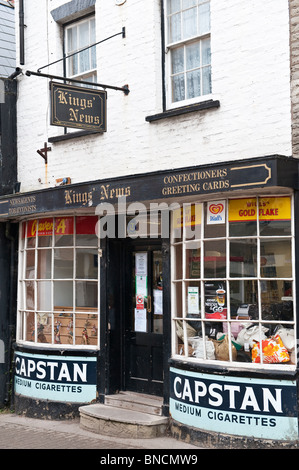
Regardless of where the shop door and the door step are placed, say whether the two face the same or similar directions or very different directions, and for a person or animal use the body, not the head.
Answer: same or similar directions

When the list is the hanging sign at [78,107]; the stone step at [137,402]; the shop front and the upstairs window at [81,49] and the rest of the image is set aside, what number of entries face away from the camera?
0

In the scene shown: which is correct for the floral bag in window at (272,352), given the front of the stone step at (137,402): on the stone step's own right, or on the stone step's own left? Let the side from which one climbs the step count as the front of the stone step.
on the stone step's own left

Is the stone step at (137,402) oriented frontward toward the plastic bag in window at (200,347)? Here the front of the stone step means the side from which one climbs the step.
no

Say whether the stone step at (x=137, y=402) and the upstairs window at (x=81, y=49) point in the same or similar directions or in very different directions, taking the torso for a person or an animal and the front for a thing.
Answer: same or similar directions

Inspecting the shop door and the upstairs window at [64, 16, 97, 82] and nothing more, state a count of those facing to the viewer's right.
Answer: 0

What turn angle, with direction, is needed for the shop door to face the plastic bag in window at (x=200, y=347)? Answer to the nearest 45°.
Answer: approximately 90° to its left

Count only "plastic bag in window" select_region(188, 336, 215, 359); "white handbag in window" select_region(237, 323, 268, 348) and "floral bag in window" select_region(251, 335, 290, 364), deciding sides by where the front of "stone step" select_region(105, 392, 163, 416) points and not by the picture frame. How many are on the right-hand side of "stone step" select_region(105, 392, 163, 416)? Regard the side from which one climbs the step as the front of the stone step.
0

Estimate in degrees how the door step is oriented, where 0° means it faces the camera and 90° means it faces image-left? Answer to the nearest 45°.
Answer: approximately 45°

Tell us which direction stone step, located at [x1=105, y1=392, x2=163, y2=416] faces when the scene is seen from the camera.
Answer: facing the viewer and to the left of the viewer

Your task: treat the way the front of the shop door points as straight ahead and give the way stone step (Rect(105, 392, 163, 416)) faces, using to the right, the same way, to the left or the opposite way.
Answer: the same way

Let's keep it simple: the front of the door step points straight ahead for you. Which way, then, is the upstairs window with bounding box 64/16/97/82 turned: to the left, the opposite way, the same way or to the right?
the same way

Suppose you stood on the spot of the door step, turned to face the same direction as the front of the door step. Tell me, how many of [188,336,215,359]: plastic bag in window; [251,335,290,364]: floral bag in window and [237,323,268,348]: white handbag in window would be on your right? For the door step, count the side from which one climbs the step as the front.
0
